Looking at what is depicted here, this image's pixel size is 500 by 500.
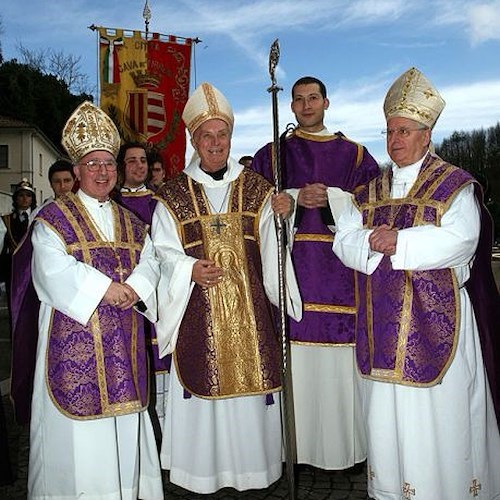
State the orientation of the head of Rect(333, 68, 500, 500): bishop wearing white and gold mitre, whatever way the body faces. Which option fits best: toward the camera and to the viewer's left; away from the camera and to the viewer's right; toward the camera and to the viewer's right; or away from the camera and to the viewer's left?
toward the camera and to the viewer's left

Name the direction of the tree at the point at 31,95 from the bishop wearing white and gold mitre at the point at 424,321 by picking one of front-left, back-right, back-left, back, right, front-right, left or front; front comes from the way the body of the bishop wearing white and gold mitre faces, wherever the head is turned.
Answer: right

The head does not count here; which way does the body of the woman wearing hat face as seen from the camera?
toward the camera

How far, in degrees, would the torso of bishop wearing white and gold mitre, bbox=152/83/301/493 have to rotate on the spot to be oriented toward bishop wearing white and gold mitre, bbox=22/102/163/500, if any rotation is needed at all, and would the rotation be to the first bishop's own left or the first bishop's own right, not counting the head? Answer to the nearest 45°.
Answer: approximately 45° to the first bishop's own right

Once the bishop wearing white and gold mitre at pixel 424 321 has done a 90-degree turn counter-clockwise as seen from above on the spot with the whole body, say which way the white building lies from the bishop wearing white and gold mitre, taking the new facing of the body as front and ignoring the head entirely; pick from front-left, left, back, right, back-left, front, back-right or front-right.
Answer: back

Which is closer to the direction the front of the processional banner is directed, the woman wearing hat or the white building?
the woman wearing hat

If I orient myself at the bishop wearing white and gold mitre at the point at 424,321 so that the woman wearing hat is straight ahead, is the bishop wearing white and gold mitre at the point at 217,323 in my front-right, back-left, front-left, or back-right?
front-left

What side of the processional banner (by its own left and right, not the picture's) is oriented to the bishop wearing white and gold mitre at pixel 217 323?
front

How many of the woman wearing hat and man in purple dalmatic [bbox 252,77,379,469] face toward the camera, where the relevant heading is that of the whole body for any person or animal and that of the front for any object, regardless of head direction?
2

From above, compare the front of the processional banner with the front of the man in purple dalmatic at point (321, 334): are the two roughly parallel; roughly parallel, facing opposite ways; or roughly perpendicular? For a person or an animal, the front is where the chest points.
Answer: roughly parallel

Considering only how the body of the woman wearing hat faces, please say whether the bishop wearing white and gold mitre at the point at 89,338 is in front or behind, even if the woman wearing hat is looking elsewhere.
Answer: in front

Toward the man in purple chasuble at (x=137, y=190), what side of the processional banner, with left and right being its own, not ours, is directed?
front

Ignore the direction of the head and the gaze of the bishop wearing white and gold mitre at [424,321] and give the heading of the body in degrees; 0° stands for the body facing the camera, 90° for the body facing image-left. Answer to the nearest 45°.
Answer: approximately 45°

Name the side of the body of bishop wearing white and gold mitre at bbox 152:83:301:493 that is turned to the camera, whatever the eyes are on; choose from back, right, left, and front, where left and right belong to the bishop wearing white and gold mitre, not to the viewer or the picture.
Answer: front

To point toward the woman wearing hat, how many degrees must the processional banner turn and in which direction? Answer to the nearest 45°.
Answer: approximately 90° to its right
